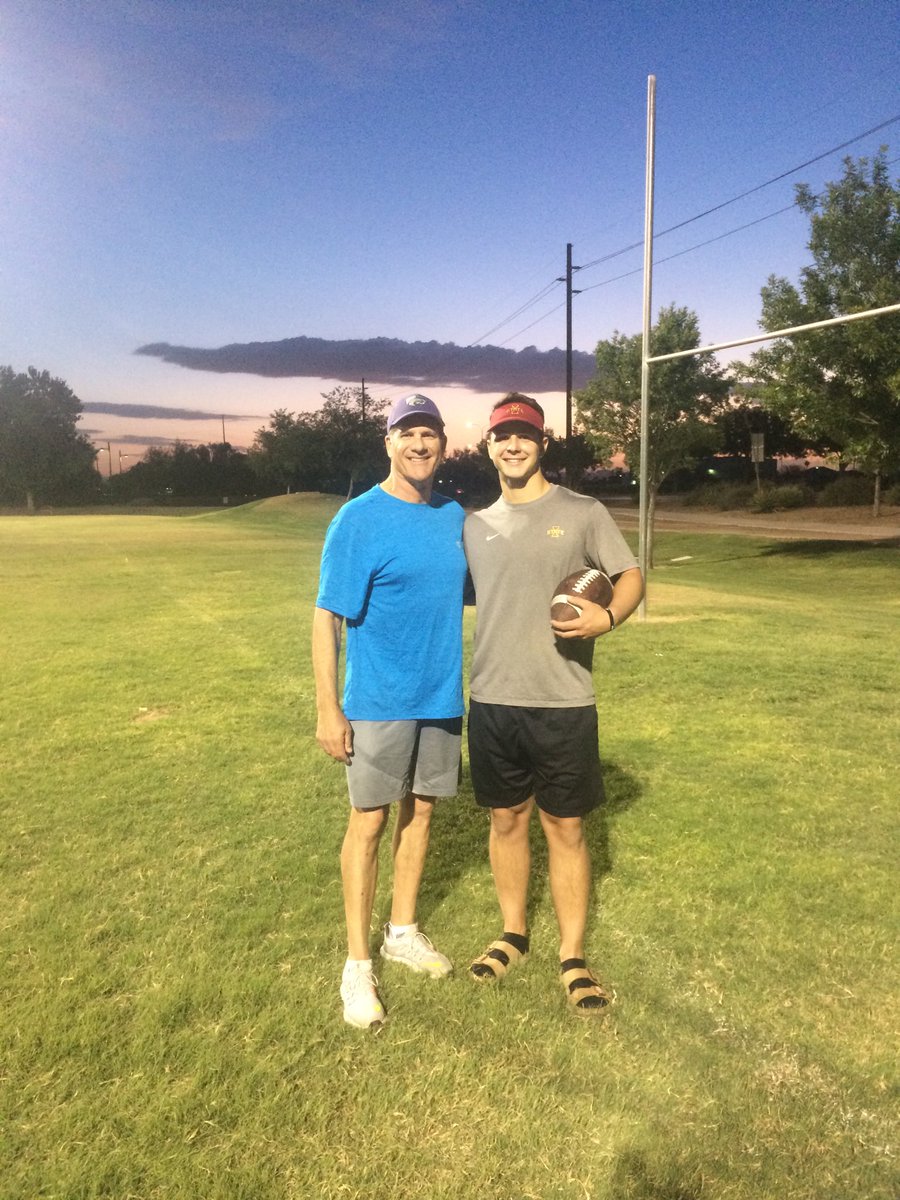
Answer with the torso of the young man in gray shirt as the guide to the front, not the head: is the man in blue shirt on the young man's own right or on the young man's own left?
on the young man's own right

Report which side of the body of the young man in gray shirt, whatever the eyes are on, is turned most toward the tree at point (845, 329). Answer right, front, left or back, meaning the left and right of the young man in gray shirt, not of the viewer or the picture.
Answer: back

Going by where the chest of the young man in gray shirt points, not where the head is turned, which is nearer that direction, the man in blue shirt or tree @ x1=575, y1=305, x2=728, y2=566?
the man in blue shirt

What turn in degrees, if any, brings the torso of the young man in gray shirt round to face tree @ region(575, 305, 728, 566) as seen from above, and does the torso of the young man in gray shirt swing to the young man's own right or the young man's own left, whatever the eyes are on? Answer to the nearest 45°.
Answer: approximately 180°

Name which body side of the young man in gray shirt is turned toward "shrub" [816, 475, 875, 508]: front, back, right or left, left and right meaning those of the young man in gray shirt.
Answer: back

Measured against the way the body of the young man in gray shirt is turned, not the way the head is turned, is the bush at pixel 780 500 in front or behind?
behind
